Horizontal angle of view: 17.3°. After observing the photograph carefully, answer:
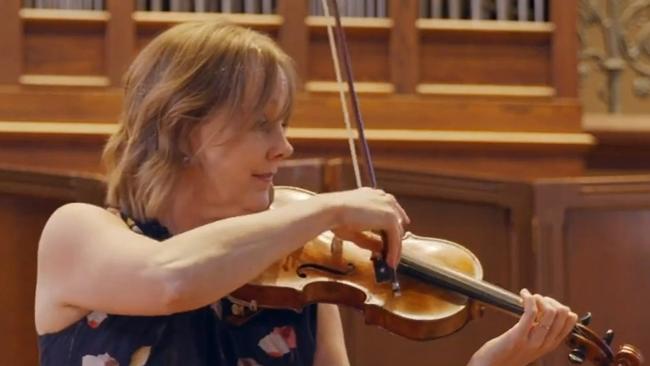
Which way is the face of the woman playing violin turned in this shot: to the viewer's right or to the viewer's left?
to the viewer's right

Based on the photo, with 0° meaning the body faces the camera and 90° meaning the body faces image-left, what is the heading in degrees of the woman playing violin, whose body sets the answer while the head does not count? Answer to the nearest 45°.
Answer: approximately 315°
